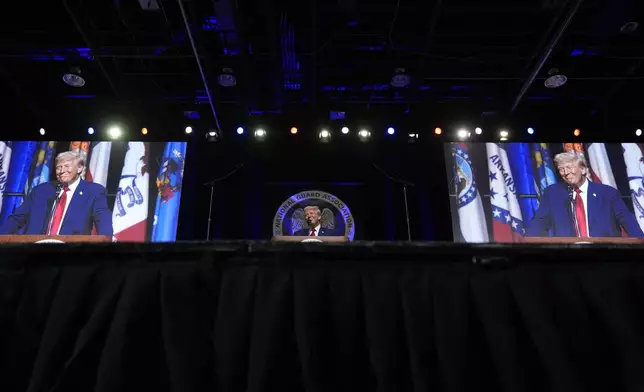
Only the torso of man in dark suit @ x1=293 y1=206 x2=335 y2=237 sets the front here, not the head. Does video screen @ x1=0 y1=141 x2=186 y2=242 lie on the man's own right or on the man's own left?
on the man's own right

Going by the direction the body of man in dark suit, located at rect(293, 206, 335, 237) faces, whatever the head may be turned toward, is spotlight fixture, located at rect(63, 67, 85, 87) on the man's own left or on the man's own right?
on the man's own right

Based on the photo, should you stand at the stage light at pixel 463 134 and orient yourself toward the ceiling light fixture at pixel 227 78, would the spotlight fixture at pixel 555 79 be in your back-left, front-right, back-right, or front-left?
back-left

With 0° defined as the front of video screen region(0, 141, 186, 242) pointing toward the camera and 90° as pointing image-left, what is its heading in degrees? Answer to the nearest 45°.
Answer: approximately 0°

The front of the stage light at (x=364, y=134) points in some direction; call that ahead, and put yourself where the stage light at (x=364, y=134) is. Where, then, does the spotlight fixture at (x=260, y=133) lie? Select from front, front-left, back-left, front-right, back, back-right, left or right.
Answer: right
